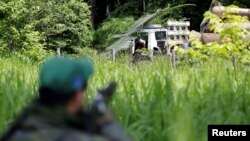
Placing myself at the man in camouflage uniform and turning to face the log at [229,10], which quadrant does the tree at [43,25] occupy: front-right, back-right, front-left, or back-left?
front-left

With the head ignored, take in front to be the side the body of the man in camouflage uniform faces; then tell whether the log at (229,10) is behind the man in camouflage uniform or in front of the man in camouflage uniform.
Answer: in front

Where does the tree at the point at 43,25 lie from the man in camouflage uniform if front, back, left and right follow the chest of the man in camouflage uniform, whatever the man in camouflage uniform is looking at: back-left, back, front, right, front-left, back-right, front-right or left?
front-left

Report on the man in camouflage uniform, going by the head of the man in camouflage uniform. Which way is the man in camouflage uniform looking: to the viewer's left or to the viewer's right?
to the viewer's right

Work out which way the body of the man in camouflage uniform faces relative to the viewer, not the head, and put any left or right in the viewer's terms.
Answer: facing away from the viewer and to the right of the viewer
